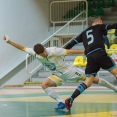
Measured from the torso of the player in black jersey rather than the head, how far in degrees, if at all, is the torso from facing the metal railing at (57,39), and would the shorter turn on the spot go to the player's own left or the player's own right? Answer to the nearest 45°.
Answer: approximately 45° to the player's own left
